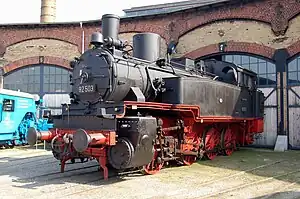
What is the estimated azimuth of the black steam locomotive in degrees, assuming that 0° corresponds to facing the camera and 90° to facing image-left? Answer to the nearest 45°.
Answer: approximately 45°

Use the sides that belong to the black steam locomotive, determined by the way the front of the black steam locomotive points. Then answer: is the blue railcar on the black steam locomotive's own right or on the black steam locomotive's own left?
on the black steam locomotive's own right

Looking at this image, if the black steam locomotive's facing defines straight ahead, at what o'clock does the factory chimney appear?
The factory chimney is roughly at 4 o'clock from the black steam locomotive.

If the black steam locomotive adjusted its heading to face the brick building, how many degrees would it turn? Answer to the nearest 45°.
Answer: approximately 135° to its right
